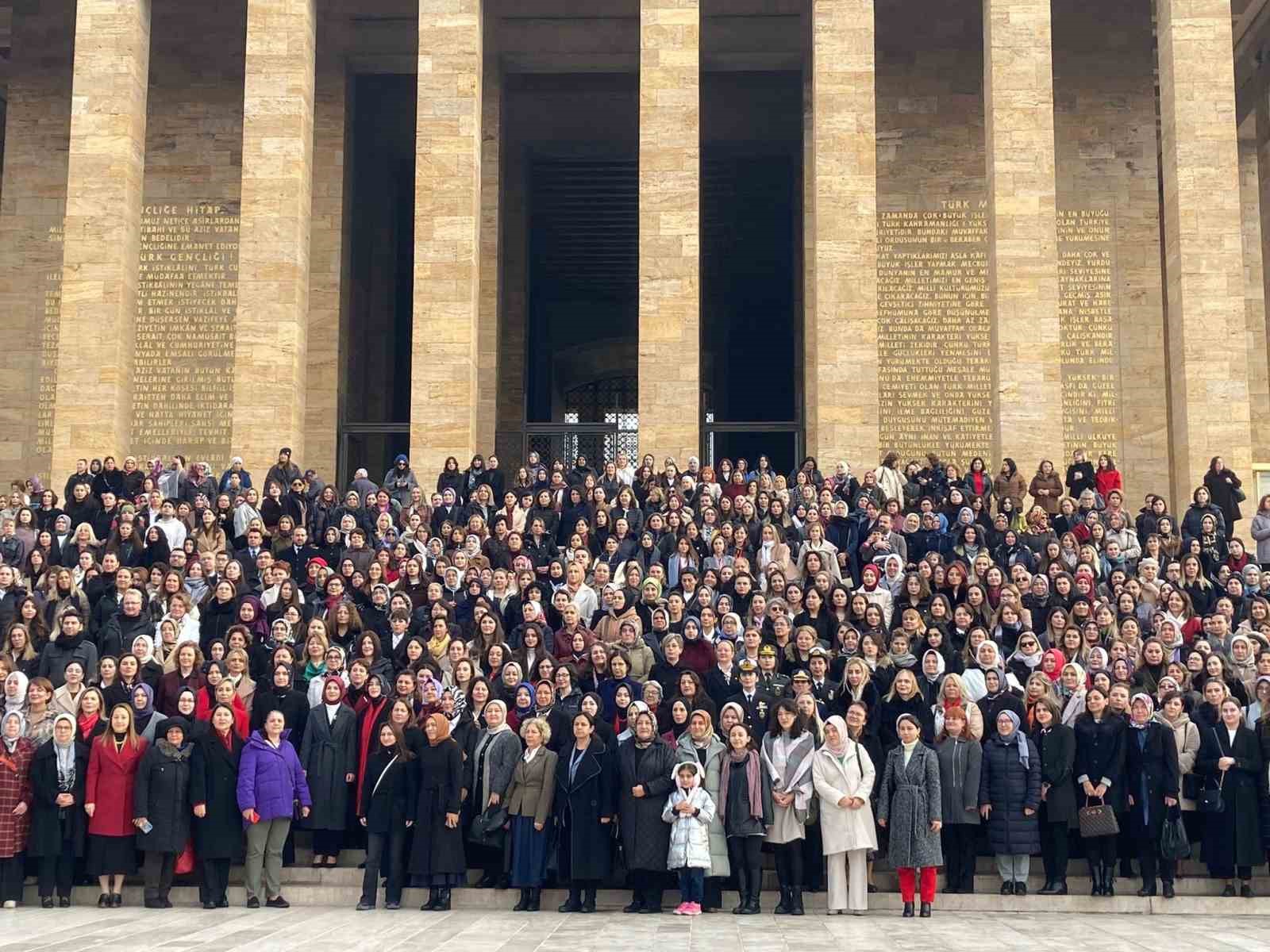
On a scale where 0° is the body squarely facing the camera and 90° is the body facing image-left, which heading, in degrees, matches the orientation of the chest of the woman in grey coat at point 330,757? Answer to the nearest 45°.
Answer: approximately 0°

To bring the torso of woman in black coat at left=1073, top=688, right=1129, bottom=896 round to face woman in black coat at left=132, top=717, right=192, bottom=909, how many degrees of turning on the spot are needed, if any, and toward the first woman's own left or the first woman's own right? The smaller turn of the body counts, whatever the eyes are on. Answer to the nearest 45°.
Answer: approximately 90° to the first woman's own right

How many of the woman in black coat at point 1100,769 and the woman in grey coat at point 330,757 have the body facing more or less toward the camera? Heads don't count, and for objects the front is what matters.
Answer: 2

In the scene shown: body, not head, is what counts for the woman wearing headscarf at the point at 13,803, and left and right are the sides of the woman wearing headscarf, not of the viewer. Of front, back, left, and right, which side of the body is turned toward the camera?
front

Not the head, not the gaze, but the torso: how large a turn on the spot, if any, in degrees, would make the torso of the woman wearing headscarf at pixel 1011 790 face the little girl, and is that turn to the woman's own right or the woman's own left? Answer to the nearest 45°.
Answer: approximately 45° to the woman's own right

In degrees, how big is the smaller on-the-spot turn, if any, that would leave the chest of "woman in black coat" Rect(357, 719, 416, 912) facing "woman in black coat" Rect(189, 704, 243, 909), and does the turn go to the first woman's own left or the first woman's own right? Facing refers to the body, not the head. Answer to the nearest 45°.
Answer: approximately 90° to the first woman's own right

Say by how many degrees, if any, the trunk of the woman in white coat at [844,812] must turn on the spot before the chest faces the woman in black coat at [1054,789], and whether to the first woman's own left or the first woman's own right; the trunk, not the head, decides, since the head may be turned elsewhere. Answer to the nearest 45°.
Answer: approximately 90° to the first woman's own left

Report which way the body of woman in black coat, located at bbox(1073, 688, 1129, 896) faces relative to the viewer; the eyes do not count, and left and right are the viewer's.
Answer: facing the viewer

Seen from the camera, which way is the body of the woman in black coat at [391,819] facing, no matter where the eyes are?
toward the camera

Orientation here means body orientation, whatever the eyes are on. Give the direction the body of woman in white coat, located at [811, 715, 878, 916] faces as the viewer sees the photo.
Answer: toward the camera

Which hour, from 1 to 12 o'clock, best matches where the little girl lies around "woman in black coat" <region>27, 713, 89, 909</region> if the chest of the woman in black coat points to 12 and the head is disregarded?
The little girl is roughly at 10 o'clock from the woman in black coat.
